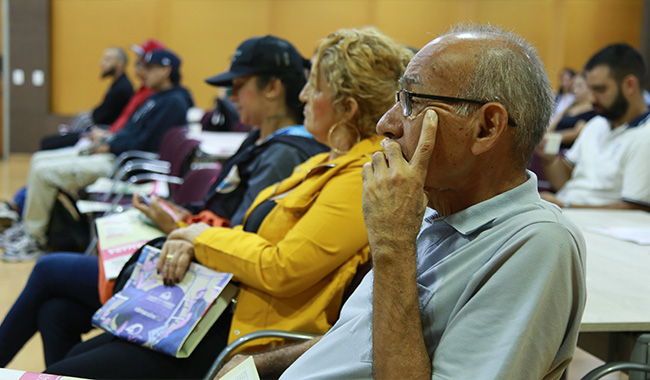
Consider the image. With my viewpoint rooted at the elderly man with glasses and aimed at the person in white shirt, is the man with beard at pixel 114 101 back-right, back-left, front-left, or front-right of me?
front-left

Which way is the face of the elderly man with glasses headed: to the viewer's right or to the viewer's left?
to the viewer's left

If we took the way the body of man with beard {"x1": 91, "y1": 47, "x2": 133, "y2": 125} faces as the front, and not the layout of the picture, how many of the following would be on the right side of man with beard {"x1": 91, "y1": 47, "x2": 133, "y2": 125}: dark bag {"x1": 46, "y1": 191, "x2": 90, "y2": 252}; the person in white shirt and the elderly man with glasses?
0

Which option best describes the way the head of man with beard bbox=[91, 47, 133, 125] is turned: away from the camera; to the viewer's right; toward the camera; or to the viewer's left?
to the viewer's left

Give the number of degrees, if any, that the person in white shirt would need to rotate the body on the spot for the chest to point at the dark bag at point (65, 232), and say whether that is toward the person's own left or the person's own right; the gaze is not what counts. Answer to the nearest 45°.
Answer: approximately 45° to the person's own right

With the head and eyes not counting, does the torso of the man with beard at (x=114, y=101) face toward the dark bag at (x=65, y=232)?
no

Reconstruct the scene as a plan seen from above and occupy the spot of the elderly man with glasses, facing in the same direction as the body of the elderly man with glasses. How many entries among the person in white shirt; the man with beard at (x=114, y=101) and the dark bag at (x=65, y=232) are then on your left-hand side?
0

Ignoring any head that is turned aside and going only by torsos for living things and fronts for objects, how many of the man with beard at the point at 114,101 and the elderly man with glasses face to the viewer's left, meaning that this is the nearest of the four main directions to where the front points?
2

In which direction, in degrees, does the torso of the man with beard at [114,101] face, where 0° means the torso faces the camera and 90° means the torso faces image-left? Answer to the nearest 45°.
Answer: approximately 90°

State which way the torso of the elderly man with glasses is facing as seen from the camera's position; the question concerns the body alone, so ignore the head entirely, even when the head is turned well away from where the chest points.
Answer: to the viewer's left

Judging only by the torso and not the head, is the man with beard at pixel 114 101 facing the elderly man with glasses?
no

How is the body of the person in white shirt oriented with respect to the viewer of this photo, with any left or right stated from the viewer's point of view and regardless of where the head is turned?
facing the viewer and to the left of the viewer

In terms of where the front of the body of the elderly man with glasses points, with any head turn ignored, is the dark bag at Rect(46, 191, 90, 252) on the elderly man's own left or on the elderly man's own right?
on the elderly man's own right

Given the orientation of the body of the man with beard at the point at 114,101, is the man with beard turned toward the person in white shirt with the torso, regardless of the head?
no

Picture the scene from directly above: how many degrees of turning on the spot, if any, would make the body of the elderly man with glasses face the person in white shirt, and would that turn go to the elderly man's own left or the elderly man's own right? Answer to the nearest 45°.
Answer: approximately 90° to the elderly man's own right
